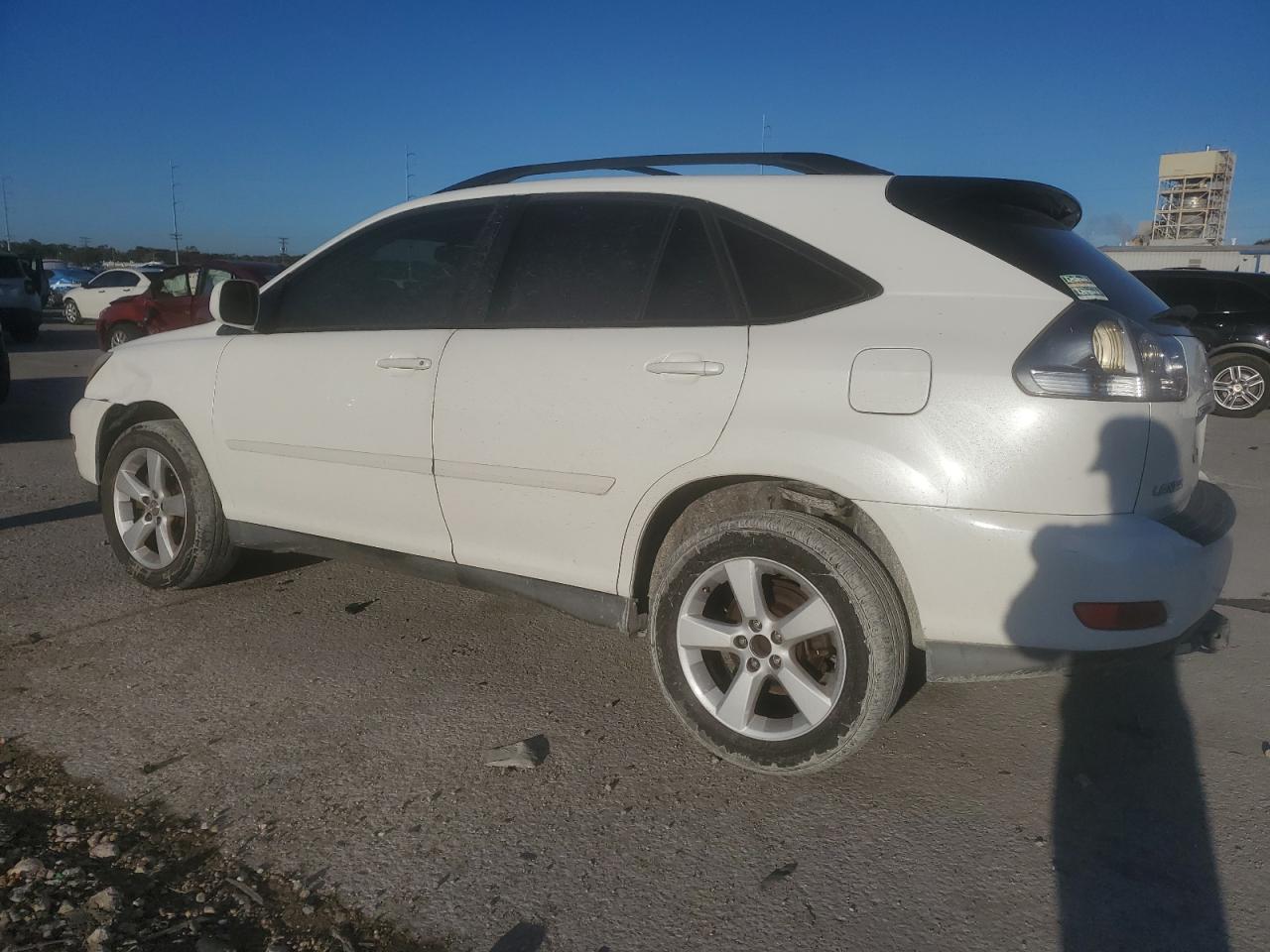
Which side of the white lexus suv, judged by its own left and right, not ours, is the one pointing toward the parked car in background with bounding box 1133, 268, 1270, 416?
right

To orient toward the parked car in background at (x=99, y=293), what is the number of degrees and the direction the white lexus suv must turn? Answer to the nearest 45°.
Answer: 0° — it already faces it

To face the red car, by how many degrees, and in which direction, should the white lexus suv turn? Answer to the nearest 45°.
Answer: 0° — it already faces it

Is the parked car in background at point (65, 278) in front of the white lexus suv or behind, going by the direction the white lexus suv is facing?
in front

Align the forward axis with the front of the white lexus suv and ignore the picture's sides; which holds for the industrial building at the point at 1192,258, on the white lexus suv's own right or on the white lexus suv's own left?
on the white lexus suv's own right

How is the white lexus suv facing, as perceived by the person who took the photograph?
facing away from the viewer and to the left of the viewer
